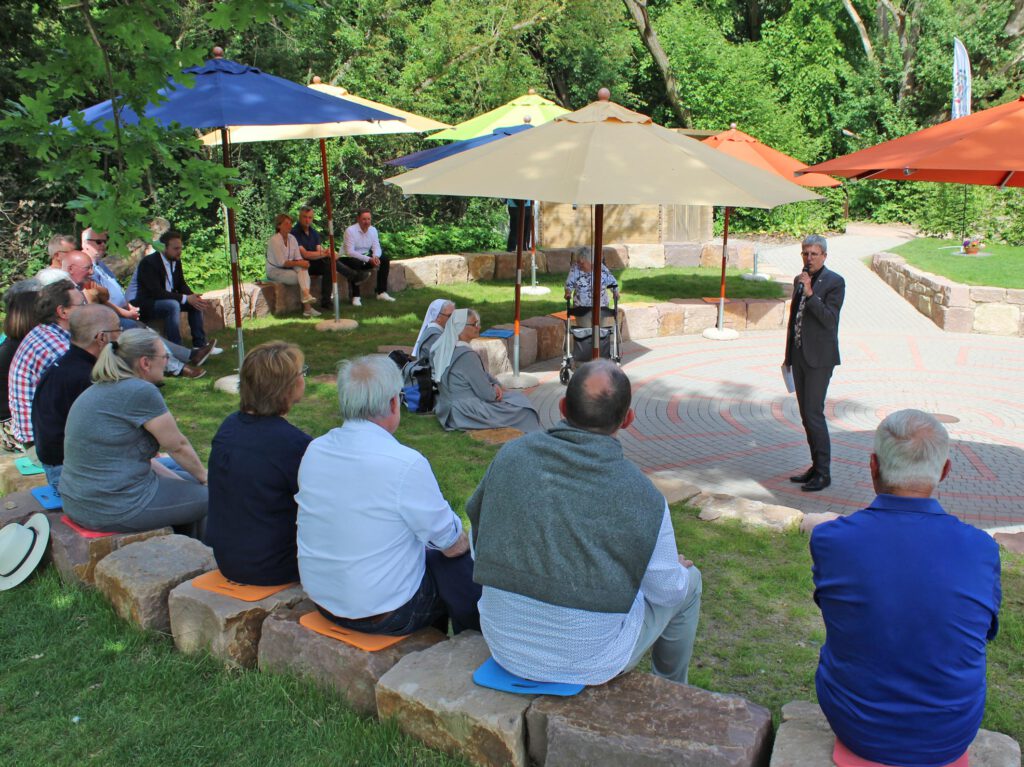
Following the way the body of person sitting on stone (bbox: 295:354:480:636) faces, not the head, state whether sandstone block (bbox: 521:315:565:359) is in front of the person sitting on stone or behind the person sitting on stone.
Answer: in front

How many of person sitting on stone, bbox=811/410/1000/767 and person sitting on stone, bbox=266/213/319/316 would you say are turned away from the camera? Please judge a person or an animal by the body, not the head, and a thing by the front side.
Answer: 1

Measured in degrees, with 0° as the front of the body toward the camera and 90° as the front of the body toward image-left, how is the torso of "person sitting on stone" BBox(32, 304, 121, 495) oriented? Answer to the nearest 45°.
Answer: approximately 225°

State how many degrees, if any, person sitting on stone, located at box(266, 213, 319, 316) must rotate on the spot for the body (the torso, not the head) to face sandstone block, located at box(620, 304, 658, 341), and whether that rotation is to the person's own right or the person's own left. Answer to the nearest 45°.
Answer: approximately 45° to the person's own left

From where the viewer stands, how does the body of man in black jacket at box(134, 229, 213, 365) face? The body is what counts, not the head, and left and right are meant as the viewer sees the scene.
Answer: facing the viewer and to the right of the viewer

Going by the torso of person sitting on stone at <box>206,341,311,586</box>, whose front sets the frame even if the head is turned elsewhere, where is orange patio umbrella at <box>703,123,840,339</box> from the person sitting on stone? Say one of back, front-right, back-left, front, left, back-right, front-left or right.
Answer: front

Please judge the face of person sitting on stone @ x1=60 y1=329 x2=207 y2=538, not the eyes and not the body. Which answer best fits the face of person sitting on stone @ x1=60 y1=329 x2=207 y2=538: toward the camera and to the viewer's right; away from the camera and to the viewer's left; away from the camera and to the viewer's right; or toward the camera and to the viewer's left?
away from the camera and to the viewer's right

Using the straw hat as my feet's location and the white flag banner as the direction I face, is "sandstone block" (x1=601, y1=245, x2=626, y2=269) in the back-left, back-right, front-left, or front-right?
front-left

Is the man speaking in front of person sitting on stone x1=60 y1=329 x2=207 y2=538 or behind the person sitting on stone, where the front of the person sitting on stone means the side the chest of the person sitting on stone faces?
in front

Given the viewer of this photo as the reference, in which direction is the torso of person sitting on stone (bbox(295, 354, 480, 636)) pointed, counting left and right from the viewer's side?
facing away from the viewer and to the right of the viewer

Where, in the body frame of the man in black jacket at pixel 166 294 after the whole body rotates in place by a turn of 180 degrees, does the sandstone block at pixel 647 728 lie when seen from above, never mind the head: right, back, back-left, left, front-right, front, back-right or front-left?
back-left

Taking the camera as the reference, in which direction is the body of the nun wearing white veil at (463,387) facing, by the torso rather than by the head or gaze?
to the viewer's right

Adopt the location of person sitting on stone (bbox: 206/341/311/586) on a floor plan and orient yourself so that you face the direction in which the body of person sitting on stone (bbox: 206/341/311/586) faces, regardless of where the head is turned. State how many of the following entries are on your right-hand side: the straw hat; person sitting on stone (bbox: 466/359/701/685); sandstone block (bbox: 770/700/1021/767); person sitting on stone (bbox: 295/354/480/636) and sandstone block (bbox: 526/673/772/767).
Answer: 4

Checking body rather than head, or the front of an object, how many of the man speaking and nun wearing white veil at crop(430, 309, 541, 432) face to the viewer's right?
1

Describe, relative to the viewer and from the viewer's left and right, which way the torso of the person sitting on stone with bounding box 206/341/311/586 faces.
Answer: facing away from the viewer and to the right of the viewer

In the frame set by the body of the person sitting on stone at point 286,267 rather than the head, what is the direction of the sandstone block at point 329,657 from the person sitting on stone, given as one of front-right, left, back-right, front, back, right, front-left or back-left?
front-right
